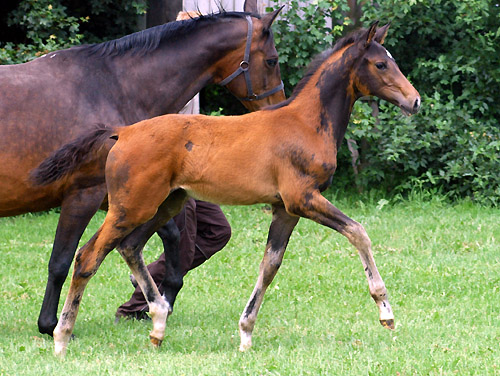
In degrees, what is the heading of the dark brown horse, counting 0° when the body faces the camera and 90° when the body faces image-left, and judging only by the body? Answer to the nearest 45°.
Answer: approximately 270°

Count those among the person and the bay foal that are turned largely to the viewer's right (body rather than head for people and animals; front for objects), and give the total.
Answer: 2

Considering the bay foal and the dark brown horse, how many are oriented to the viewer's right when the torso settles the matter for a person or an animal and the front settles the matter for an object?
2

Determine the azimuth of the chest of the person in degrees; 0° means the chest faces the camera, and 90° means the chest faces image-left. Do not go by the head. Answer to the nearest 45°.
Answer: approximately 270°

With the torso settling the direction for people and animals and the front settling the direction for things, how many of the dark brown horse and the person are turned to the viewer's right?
2

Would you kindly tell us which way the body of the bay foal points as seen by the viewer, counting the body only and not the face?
to the viewer's right

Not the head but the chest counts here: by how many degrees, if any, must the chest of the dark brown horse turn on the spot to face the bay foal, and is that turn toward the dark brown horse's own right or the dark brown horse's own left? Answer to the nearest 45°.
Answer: approximately 45° to the dark brown horse's own right
